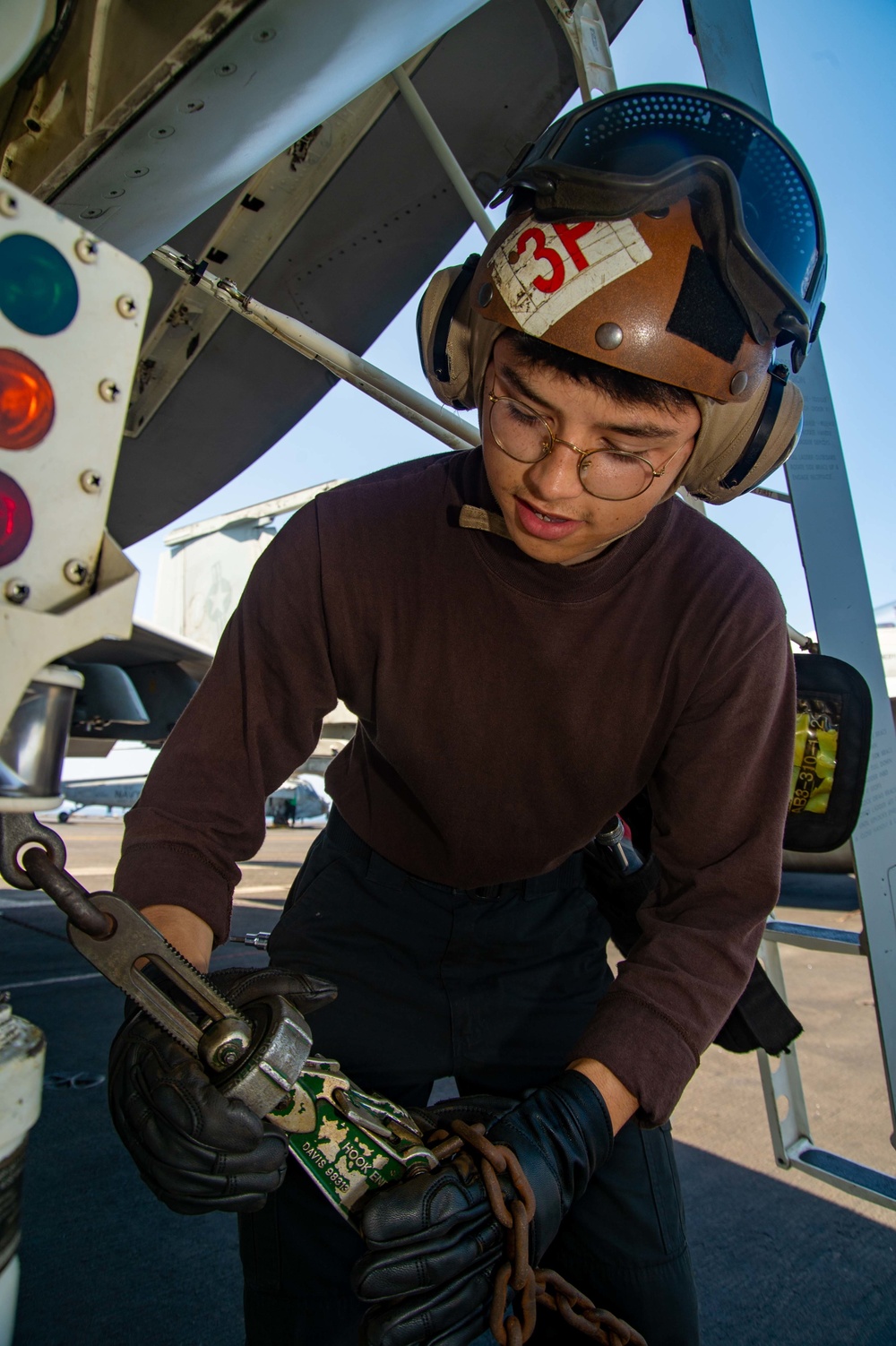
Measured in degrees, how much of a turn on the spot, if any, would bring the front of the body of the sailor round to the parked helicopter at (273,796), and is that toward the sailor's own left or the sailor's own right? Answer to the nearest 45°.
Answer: approximately 180°

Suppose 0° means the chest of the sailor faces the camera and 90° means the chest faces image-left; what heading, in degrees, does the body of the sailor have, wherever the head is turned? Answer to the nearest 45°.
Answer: approximately 0°

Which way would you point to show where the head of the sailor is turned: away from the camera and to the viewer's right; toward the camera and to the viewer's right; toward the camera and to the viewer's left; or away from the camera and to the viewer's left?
toward the camera and to the viewer's left
